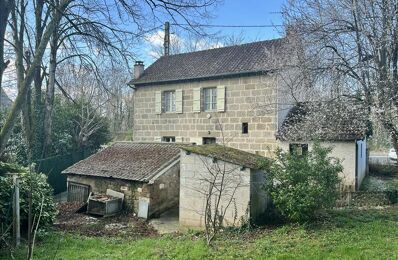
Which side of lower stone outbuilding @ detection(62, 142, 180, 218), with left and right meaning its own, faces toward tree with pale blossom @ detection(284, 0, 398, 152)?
left

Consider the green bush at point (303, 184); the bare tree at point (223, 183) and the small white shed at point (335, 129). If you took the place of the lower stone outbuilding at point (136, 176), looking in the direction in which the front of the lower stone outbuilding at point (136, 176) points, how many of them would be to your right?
0

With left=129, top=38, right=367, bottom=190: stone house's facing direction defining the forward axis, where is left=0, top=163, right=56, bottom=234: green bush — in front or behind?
in front

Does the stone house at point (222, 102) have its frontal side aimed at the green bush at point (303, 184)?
no

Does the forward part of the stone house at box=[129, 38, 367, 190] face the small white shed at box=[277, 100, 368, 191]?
no

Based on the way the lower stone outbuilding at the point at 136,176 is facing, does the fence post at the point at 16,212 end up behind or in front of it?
in front

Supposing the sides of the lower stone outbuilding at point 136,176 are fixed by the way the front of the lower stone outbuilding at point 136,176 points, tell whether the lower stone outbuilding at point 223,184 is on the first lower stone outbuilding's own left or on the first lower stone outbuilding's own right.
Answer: on the first lower stone outbuilding's own left

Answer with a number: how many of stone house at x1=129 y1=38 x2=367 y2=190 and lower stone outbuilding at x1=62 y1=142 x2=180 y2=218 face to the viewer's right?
0

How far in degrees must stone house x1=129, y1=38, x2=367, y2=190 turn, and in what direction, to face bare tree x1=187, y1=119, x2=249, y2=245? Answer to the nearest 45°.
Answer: approximately 45° to its left

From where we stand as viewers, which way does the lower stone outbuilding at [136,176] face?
facing the viewer and to the left of the viewer

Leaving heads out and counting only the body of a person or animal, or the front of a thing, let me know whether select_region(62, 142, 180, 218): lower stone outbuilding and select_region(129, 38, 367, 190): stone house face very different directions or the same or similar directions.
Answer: same or similar directions

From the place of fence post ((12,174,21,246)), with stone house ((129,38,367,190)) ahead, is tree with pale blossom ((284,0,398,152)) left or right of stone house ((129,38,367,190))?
right

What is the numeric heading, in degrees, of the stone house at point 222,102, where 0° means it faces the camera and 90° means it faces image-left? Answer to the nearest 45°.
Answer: approximately 45°

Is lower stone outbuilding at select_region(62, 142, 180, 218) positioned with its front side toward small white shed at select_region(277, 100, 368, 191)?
no
